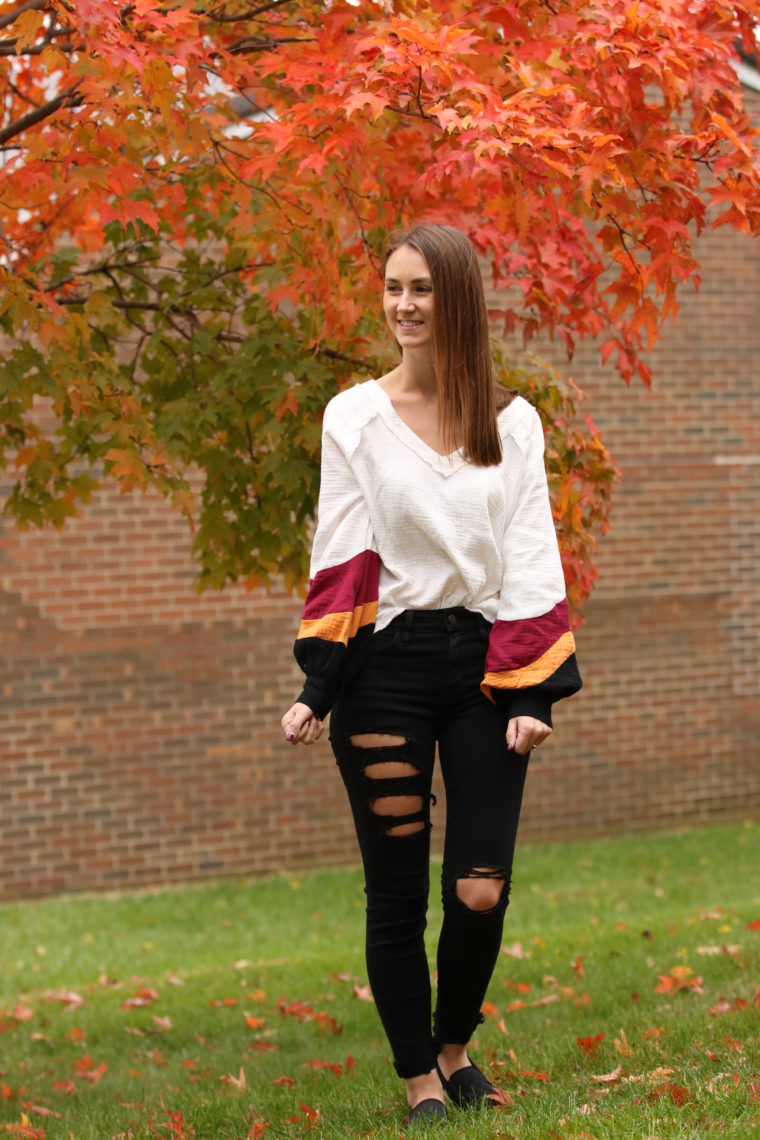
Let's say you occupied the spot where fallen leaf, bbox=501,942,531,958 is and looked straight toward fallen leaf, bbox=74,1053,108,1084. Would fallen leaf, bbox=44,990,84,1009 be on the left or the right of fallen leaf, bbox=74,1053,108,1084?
right

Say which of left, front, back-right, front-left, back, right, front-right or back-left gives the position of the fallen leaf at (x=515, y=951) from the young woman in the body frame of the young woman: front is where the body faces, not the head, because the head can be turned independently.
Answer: back

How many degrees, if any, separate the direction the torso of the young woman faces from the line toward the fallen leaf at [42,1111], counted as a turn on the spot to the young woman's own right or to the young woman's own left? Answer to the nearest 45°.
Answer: approximately 135° to the young woman's own right

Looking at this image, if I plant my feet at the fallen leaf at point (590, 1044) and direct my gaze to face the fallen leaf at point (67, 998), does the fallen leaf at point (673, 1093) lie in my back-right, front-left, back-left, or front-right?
back-left

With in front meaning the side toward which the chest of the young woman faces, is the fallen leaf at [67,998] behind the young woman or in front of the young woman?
behind

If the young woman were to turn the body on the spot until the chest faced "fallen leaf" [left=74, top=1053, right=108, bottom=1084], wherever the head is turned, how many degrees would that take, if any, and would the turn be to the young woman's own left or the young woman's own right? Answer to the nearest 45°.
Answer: approximately 135° to the young woman's own right

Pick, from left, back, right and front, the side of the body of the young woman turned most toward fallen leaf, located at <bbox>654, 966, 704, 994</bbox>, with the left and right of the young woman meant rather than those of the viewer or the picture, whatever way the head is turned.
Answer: back

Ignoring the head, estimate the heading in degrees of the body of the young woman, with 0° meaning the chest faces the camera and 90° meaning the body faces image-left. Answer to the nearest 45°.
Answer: approximately 0°
